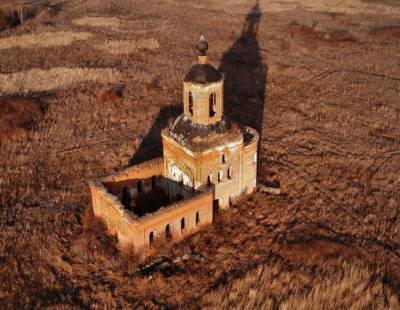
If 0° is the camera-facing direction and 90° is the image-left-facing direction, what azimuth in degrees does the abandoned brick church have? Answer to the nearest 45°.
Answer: approximately 45°
